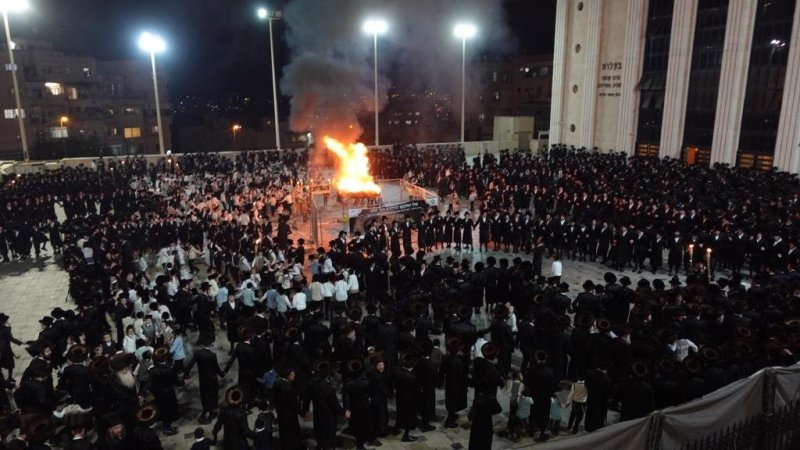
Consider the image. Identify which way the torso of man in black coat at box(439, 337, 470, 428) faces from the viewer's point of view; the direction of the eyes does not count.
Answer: away from the camera

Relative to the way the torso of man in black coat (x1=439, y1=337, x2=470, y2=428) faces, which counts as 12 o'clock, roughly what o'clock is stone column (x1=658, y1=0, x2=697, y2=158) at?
The stone column is roughly at 1 o'clock from the man in black coat.

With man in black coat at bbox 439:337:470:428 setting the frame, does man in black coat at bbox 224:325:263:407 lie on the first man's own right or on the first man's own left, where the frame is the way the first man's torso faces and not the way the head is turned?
on the first man's own left

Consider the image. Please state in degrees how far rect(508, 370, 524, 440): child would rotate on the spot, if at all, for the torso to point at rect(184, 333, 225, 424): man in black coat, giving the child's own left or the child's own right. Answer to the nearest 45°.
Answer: approximately 90° to the child's own left

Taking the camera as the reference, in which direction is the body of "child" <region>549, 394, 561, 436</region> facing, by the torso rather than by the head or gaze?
away from the camera

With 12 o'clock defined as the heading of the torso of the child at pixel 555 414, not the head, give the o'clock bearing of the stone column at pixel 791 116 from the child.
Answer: The stone column is roughly at 1 o'clock from the child.

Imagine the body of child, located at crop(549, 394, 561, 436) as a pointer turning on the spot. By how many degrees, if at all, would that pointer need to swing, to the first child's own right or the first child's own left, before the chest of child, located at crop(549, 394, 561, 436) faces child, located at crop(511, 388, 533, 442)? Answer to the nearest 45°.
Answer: approximately 135° to the first child's own left

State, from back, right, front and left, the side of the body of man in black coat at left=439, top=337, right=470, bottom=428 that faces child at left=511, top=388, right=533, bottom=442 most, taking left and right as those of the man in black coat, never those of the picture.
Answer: right

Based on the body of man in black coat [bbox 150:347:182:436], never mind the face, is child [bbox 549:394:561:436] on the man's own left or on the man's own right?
on the man's own right

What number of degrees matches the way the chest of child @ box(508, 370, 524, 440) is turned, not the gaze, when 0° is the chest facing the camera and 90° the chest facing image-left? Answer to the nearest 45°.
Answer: approximately 180°

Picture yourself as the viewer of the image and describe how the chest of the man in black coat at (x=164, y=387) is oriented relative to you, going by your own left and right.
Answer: facing away from the viewer and to the right of the viewer

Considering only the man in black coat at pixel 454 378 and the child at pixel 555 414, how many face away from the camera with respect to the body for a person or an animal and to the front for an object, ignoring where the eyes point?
2
